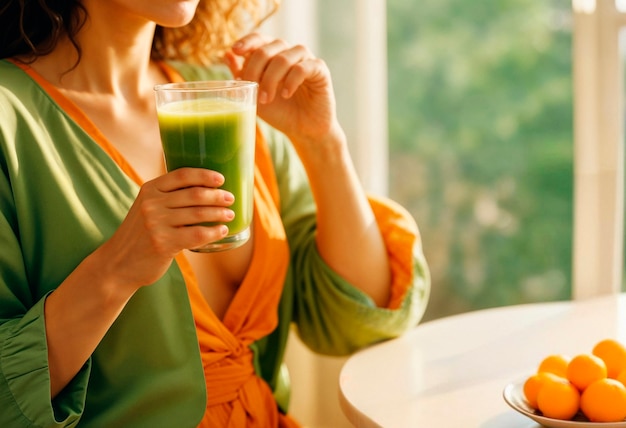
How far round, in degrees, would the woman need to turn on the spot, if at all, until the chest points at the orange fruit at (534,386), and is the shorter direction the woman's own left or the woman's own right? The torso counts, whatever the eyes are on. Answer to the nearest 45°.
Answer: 0° — they already face it

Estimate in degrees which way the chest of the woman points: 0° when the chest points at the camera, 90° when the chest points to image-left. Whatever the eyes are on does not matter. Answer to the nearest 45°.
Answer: approximately 315°

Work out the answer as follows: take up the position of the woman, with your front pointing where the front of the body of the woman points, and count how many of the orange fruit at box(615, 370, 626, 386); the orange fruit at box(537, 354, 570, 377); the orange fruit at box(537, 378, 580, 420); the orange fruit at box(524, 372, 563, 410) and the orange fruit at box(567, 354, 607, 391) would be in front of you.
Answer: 5

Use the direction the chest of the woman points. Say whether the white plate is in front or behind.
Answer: in front

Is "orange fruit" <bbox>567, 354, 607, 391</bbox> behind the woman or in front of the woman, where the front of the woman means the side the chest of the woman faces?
in front
